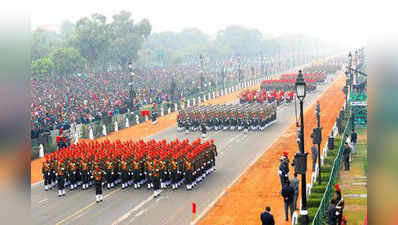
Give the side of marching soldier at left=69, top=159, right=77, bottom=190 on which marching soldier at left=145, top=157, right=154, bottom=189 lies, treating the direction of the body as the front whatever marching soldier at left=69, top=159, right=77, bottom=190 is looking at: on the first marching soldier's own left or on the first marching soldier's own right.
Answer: on the first marching soldier's own left

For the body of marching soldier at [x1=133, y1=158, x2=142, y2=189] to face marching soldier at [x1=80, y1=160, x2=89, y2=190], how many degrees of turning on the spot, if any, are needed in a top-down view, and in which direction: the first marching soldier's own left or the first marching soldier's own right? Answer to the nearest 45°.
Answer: approximately 45° to the first marching soldier's own right

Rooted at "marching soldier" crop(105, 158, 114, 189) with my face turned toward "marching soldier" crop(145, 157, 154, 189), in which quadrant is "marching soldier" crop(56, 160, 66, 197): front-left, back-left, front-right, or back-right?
back-right

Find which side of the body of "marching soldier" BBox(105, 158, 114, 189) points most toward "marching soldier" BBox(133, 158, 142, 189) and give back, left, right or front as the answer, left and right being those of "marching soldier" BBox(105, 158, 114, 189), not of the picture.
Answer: left

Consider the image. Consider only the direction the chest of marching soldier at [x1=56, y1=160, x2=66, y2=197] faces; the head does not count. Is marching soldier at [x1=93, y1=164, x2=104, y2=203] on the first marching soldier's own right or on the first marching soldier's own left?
on the first marching soldier's own left

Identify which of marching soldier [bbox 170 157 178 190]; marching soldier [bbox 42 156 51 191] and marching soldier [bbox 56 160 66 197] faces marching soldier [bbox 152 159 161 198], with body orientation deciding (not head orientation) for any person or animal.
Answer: marching soldier [bbox 170 157 178 190]

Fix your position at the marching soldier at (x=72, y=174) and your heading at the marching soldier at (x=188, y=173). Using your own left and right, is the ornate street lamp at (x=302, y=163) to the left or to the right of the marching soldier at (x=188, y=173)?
right

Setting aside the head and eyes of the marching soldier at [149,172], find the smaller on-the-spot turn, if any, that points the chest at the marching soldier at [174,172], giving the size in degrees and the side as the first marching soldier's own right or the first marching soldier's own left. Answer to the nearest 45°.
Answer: approximately 135° to the first marching soldier's own left

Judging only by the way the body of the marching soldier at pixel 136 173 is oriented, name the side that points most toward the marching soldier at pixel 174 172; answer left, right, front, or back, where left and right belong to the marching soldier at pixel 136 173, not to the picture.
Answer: left

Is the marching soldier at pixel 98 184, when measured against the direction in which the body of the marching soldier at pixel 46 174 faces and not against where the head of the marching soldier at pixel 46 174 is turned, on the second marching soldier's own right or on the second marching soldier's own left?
on the second marching soldier's own left
